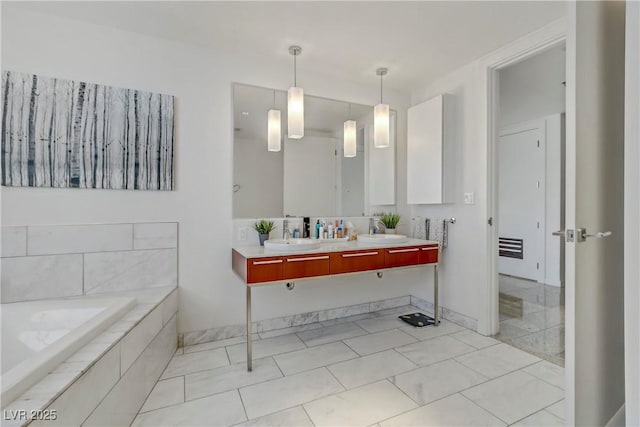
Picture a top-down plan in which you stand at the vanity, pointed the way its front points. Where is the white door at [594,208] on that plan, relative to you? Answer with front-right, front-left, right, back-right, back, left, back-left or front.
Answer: front

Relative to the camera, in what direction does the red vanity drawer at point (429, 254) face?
facing the viewer and to the right of the viewer

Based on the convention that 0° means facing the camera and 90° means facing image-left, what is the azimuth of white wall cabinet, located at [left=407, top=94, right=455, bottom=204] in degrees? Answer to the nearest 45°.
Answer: approximately 45°

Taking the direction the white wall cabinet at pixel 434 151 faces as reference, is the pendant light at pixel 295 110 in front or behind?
in front

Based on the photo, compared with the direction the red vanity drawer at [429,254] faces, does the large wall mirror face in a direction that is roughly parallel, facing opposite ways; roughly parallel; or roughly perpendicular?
roughly parallel

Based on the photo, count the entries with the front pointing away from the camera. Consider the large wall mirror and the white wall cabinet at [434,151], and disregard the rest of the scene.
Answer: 0

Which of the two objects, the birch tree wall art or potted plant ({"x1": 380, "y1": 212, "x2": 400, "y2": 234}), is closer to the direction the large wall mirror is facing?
the potted plant

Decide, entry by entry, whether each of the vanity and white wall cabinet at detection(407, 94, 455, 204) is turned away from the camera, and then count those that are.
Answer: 0

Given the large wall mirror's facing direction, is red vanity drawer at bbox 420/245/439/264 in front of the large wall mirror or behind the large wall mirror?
in front

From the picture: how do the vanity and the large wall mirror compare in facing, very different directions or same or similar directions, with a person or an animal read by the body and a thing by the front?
same or similar directions

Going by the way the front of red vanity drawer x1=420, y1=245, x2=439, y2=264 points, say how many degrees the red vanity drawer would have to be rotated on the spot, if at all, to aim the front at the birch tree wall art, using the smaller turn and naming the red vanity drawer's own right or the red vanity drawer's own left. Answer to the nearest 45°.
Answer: approximately 90° to the red vanity drawer's own right

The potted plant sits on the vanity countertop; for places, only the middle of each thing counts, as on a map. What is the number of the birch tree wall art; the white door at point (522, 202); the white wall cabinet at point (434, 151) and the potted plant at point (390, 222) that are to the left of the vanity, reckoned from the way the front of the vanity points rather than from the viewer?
3
